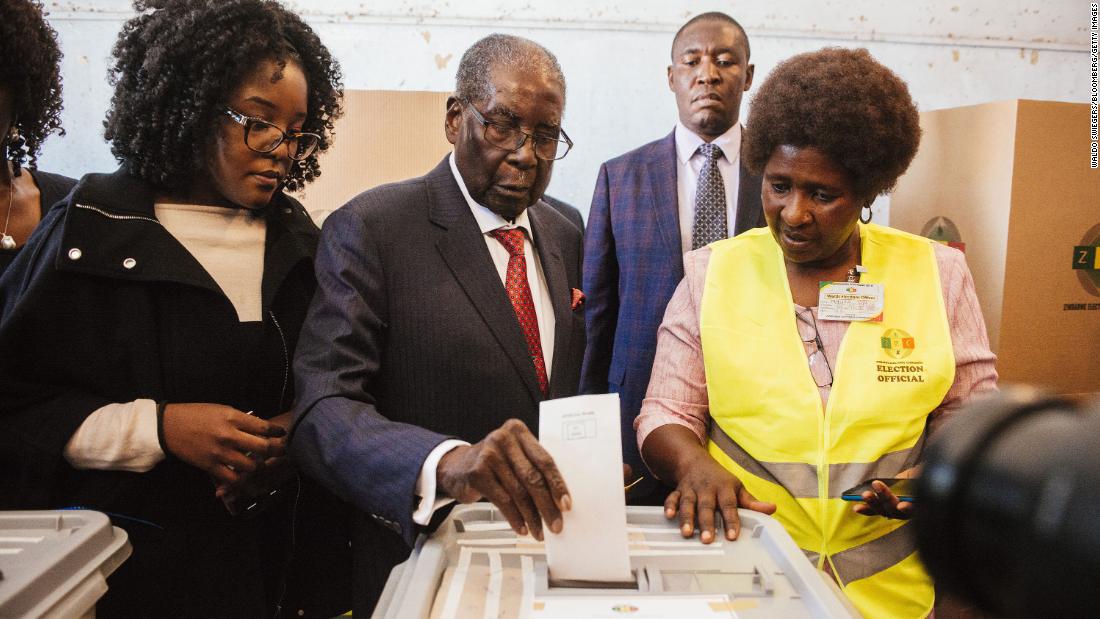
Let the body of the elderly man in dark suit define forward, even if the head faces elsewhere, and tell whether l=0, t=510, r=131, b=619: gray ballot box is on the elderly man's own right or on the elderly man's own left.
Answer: on the elderly man's own right

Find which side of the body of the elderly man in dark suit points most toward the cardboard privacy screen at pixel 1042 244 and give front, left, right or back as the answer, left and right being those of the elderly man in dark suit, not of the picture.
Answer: left

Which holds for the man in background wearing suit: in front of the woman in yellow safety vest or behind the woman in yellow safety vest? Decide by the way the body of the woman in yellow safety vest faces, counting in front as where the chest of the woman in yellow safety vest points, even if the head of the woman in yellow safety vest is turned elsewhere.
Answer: behind

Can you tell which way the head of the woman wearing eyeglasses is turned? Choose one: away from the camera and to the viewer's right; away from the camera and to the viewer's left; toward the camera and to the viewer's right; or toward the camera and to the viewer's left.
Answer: toward the camera and to the viewer's right

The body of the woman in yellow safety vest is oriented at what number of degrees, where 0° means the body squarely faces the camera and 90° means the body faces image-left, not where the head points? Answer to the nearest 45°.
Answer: approximately 0°

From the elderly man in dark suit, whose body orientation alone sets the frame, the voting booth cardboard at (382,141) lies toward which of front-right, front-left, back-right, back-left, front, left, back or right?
back-left

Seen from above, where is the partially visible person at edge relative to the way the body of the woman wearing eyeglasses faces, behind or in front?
behind

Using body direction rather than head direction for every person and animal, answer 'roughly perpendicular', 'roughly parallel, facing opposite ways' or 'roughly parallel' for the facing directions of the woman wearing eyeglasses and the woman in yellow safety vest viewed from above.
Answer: roughly perpendicular

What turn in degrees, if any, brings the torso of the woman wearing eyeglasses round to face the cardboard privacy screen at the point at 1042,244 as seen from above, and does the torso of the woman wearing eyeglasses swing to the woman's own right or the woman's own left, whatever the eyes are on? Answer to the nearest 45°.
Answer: approximately 45° to the woman's own left

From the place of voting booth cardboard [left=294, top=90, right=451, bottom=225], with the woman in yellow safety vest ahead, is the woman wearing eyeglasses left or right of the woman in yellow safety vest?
right
